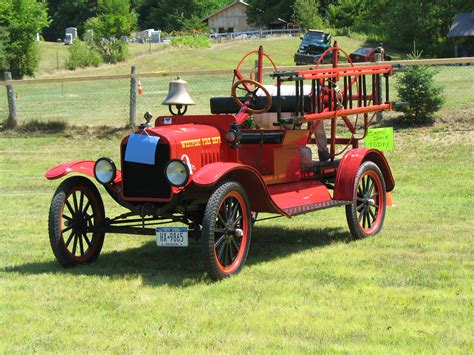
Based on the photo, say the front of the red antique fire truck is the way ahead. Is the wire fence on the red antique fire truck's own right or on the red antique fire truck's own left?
on the red antique fire truck's own right

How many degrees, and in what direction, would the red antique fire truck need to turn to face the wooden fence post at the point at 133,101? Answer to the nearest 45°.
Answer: approximately 135° to its right

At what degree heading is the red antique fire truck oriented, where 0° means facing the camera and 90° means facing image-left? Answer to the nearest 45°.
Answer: approximately 45°

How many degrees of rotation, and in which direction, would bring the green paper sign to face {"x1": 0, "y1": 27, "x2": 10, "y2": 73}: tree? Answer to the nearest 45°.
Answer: approximately 135° to its right

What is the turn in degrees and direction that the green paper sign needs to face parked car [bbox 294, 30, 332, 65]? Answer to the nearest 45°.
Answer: approximately 180°

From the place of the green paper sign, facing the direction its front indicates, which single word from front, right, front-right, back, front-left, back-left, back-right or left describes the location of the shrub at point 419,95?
back

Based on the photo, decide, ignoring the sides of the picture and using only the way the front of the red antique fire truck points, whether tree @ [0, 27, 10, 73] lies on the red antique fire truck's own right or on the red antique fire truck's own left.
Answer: on the red antique fire truck's own right
